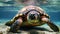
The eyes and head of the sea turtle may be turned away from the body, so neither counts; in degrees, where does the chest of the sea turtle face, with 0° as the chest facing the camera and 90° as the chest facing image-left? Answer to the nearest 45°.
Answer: approximately 0°
